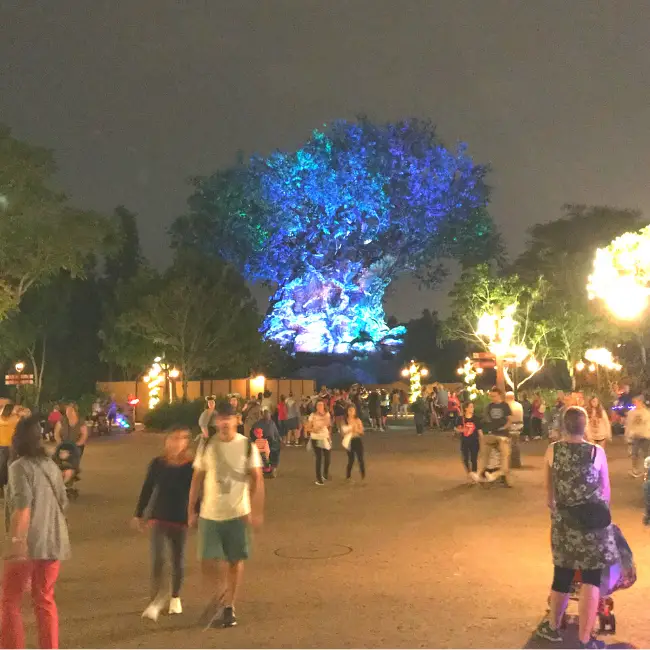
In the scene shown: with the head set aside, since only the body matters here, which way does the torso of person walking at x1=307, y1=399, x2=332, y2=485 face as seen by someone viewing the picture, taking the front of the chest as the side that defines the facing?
toward the camera

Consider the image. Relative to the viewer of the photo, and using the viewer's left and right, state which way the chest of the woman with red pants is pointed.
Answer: facing away from the viewer and to the left of the viewer

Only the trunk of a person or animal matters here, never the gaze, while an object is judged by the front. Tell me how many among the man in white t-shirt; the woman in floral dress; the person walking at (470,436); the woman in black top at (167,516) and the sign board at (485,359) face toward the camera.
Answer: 4

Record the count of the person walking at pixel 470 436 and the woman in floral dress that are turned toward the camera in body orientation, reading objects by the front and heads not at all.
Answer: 1

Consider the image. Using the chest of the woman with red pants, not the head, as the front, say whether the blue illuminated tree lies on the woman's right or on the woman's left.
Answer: on the woman's right

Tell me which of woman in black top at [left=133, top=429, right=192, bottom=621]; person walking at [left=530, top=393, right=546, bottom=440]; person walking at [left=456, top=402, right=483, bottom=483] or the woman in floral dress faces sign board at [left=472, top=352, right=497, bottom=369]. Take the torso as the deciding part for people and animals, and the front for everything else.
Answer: the woman in floral dress

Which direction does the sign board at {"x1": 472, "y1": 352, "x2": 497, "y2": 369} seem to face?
toward the camera

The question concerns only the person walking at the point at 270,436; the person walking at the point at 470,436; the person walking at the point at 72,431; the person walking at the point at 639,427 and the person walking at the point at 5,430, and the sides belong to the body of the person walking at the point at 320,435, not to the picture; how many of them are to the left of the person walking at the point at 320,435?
2

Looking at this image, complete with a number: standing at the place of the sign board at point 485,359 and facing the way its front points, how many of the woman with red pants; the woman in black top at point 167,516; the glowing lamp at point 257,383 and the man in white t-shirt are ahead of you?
3

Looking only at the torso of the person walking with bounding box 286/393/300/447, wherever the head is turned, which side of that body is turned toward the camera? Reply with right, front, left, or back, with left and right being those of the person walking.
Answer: back

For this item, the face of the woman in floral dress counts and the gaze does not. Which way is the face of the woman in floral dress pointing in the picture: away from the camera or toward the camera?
away from the camera
